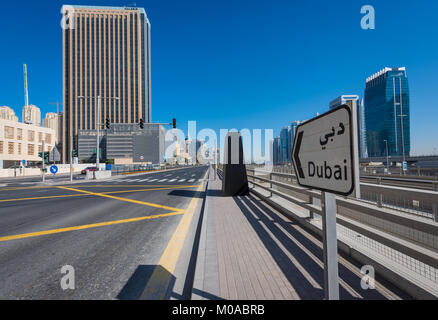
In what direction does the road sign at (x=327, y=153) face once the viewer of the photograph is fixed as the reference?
facing the viewer and to the left of the viewer

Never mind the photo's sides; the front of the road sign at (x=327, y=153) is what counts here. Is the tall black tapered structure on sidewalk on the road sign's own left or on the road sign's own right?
on the road sign's own right
